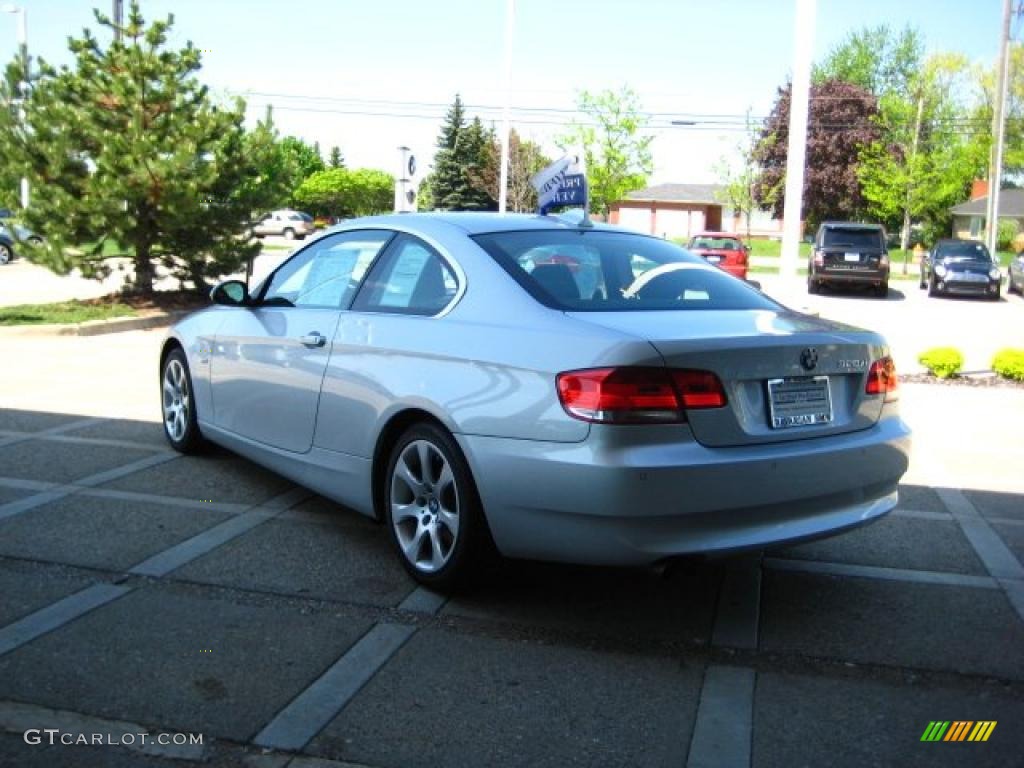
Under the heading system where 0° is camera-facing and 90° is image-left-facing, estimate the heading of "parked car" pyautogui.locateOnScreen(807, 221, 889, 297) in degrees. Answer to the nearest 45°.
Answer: approximately 180°

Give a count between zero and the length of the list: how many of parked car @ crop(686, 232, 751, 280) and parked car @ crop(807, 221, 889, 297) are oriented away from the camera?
2

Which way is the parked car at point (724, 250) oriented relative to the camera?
away from the camera

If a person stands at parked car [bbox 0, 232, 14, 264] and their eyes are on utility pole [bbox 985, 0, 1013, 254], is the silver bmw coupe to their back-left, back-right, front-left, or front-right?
front-right

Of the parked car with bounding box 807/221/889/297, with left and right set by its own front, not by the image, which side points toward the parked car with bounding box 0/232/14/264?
left

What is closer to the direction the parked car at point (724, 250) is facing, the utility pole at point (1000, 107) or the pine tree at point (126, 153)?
the utility pole

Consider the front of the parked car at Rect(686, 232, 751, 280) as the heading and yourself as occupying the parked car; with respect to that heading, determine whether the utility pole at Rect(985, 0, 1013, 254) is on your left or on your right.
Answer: on your right

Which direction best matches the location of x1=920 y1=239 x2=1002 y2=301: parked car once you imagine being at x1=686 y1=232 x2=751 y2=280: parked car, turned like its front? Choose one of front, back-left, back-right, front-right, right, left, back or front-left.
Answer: right

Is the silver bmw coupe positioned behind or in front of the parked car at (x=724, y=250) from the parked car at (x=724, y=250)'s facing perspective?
behind

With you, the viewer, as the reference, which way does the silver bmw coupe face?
facing away from the viewer and to the left of the viewer

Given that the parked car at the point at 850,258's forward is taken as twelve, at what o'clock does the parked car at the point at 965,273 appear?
the parked car at the point at 965,273 is roughly at 2 o'clock from the parked car at the point at 850,258.

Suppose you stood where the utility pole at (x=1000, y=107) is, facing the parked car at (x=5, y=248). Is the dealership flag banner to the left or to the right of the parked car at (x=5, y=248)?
left
